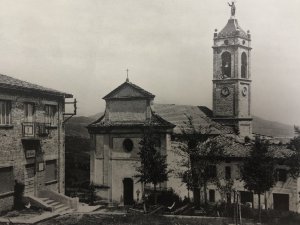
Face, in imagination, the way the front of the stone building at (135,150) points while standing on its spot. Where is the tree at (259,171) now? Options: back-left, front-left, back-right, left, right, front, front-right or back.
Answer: left

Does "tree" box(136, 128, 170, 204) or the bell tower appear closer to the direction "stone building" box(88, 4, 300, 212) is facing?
the tree

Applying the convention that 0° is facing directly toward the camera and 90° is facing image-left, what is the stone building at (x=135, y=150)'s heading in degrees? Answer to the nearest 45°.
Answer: approximately 45°
